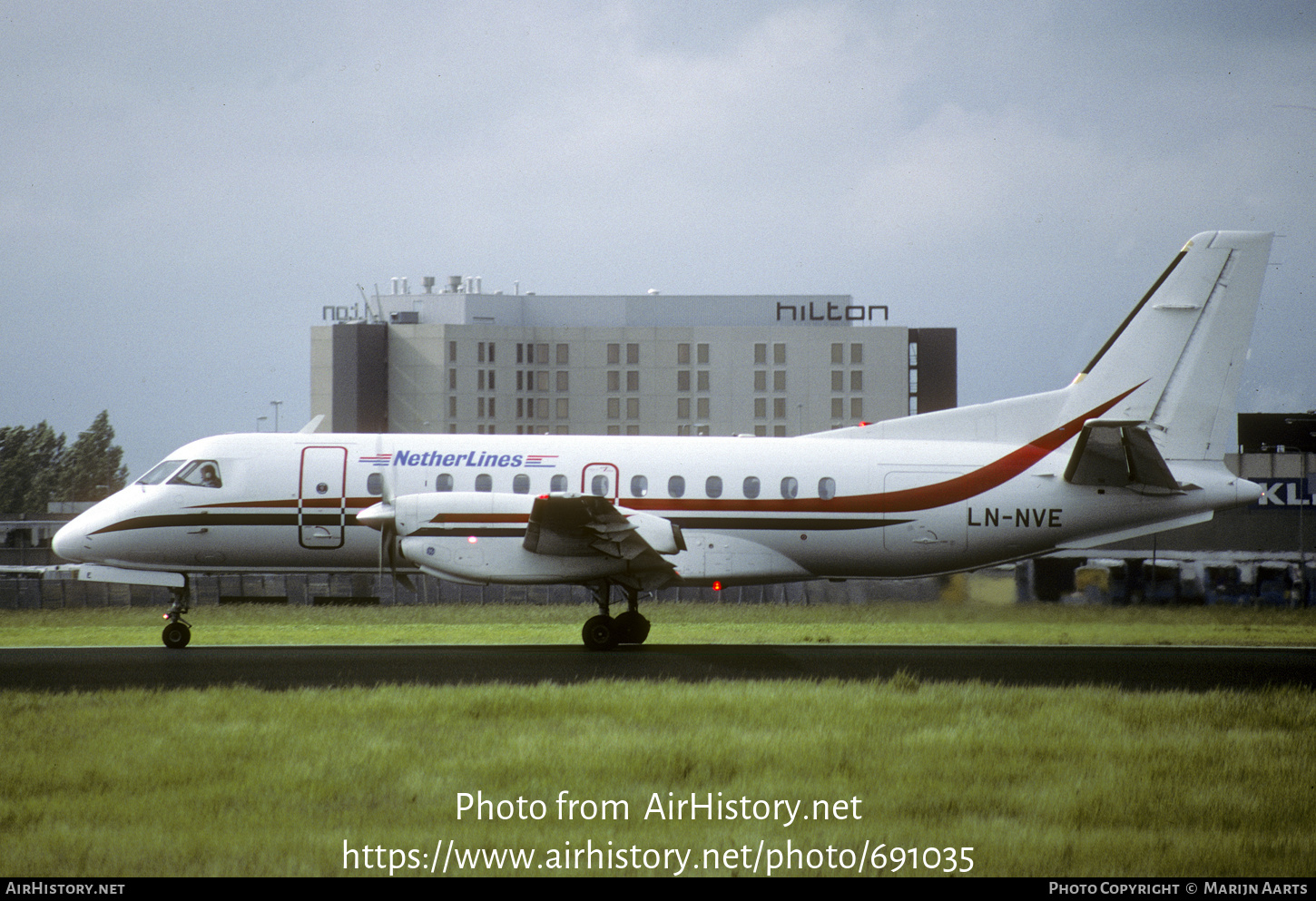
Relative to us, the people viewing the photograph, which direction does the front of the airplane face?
facing to the left of the viewer
